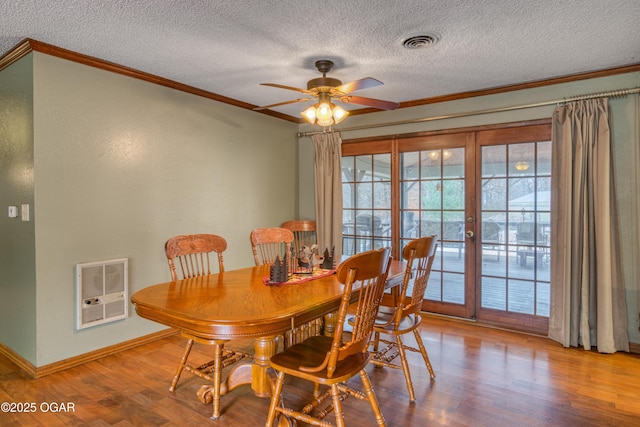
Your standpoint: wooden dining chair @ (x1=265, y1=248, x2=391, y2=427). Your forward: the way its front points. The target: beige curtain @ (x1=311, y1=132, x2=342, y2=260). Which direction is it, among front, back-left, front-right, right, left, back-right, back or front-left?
front-right

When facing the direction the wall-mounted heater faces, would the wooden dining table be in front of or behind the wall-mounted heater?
in front

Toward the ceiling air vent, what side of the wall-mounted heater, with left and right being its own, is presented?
front

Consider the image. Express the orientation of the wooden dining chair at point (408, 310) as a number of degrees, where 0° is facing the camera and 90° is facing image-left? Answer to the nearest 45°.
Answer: approximately 135°

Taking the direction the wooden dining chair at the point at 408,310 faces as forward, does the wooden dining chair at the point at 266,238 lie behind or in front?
in front

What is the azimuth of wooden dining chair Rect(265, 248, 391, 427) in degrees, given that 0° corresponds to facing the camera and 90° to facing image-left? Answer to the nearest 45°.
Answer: approximately 135°

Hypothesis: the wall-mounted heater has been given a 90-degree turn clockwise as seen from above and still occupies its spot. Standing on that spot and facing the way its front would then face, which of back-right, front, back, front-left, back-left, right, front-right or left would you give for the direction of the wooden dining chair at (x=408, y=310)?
left

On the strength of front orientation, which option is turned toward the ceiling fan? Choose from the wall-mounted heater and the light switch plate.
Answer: the wall-mounted heater

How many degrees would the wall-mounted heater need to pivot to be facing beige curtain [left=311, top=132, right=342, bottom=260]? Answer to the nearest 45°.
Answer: approximately 45° to its left

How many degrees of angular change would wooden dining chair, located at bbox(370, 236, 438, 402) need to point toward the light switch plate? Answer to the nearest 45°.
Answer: approximately 45° to its left

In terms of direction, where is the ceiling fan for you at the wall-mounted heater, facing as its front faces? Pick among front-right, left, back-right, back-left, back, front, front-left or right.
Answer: front
